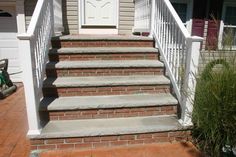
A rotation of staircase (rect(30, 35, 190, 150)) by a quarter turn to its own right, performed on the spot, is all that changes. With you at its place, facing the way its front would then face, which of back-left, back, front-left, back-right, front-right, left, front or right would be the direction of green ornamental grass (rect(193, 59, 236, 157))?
back-left

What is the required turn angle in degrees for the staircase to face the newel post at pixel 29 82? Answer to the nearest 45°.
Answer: approximately 45° to its right

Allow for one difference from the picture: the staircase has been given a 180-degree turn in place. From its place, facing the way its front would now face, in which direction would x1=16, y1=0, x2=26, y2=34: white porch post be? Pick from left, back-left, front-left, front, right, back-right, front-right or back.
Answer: front-left

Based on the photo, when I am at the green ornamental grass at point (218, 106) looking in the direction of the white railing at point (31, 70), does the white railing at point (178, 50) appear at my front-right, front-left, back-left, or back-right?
front-right
